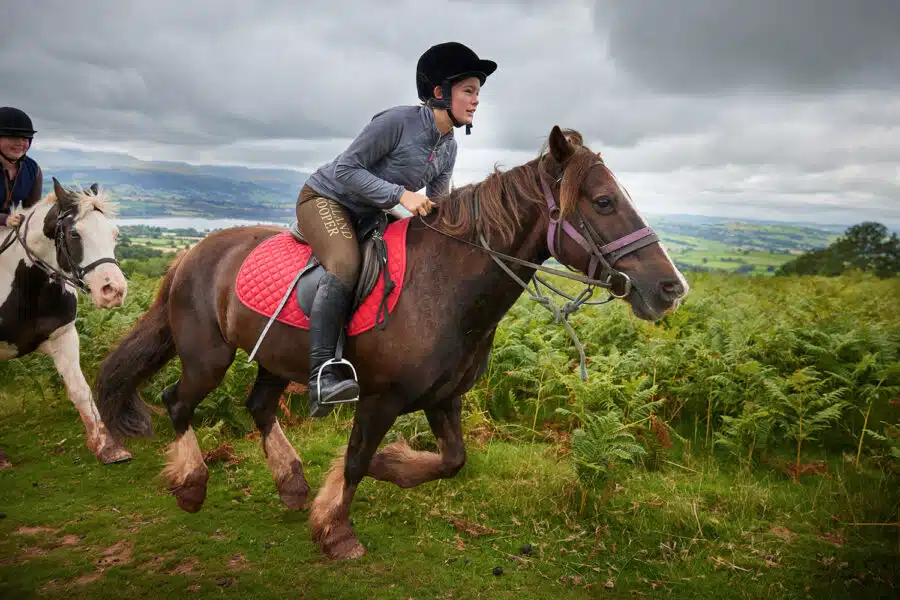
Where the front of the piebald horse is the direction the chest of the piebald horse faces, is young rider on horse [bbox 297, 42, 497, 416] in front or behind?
in front

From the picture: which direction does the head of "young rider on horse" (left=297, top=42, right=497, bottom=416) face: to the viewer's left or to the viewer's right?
to the viewer's right

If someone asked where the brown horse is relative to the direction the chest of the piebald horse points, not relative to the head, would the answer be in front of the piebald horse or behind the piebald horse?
in front

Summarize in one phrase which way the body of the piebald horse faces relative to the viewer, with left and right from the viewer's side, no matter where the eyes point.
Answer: facing the viewer and to the right of the viewer
